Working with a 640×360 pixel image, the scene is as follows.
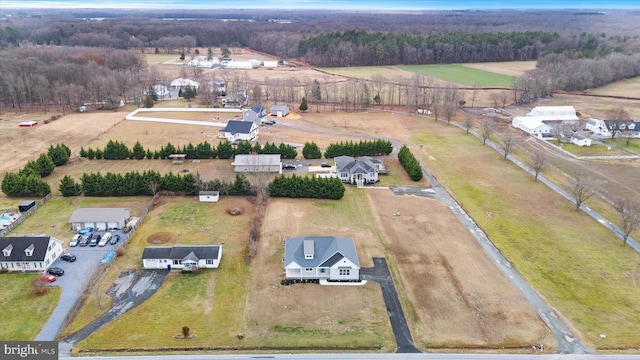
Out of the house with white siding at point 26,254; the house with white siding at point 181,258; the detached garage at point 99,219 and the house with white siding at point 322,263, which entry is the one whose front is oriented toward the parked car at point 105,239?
the detached garage

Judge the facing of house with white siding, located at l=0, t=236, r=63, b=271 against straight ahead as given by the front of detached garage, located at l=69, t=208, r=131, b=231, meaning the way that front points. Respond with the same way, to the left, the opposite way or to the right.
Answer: the same way

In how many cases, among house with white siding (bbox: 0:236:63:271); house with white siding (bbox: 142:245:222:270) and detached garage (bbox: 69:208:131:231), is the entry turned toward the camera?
3

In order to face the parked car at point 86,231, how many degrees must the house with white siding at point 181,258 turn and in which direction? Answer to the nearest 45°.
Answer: approximately 135° to its right

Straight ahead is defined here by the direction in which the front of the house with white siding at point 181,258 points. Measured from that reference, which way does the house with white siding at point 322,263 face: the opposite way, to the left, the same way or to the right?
the same way

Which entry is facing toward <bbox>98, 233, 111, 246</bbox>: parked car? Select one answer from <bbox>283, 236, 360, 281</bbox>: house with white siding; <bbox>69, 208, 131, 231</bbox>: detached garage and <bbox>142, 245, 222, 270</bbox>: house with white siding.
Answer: the detached garage

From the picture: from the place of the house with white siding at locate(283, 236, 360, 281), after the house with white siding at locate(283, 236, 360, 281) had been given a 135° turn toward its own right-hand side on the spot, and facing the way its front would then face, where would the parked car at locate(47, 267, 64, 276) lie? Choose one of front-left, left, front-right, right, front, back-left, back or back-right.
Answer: front-left

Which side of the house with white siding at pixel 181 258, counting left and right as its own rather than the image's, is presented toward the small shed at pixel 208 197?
back

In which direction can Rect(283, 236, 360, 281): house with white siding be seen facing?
toward the camera

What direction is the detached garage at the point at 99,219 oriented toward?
toward the camera

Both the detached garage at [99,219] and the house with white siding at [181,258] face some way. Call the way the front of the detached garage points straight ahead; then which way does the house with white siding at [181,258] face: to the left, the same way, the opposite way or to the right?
the same way

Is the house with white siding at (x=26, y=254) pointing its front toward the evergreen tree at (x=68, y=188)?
no

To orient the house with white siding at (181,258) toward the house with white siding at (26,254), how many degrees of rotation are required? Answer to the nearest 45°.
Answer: approximately 90° to its right

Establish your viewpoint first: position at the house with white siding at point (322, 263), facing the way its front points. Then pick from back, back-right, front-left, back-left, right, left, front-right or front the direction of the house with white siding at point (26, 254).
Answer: right

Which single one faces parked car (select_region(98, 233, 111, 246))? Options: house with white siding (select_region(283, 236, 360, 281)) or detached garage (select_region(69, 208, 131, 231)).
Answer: the detached garage

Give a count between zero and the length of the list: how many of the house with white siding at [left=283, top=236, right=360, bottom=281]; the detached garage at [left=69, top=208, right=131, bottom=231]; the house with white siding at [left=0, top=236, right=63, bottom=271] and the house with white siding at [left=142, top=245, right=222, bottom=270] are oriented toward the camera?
4

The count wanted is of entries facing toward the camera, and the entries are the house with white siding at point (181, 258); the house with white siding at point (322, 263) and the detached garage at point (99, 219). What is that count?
3

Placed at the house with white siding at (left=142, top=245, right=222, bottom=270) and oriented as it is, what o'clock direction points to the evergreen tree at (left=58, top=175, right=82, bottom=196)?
The evergreen tree is roughly at 5 o'clock from the house with white siding.

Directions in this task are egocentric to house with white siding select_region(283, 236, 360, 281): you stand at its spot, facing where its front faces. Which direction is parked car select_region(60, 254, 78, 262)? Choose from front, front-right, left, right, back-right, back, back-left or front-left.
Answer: right
